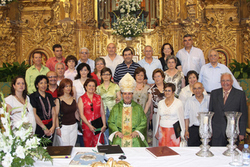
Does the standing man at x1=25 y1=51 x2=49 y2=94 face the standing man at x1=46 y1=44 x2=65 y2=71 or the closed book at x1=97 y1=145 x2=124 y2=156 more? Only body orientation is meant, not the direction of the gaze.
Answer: the closed book

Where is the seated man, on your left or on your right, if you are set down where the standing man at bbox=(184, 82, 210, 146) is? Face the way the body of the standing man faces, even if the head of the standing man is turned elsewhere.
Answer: on your right

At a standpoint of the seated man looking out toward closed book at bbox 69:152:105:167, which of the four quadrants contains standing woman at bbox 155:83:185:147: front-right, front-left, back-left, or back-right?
back-left
